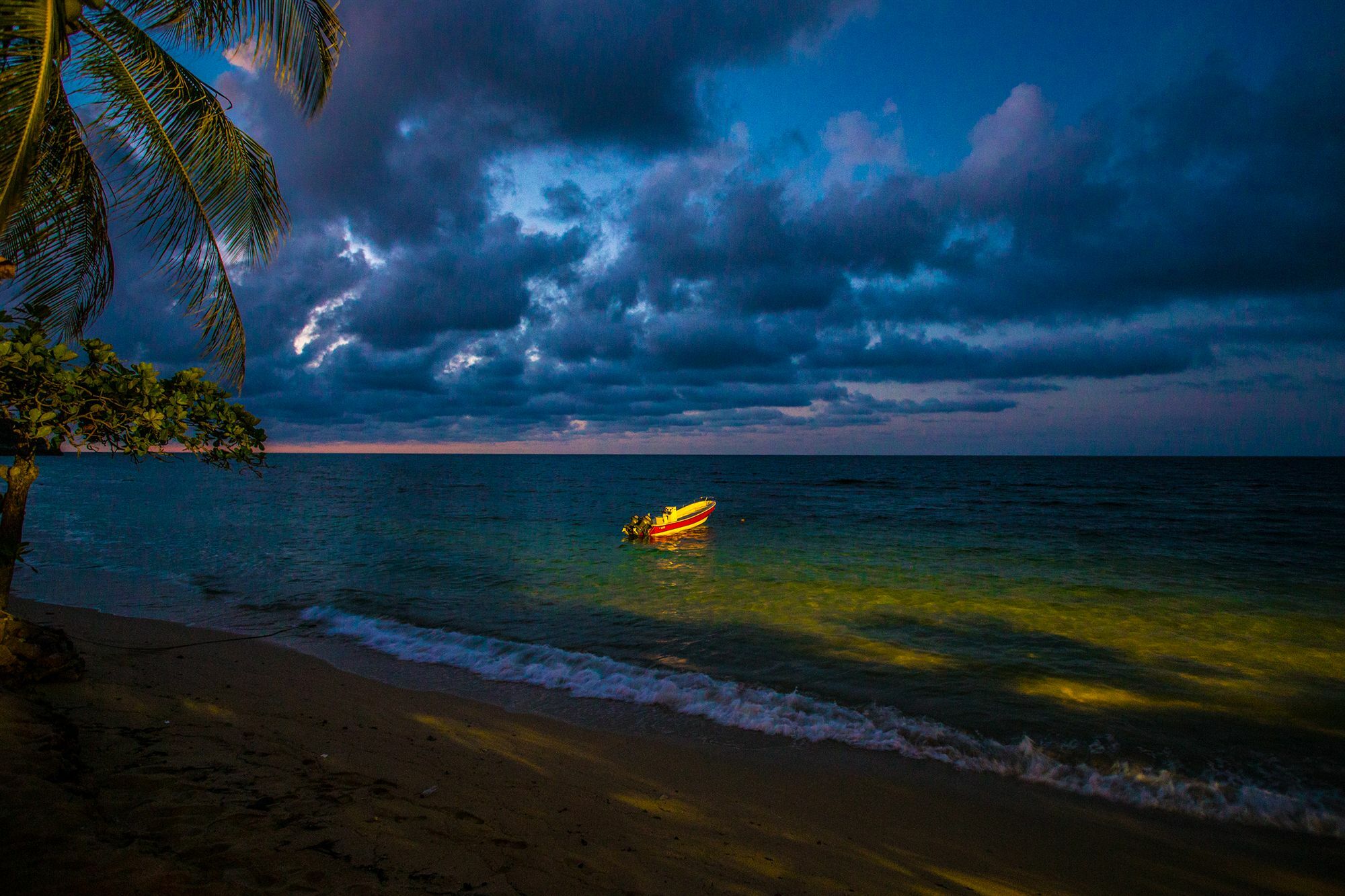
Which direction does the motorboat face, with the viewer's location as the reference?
facing away from the viewer and to the right of the viewer

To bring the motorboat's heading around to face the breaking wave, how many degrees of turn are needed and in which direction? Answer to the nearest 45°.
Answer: approximately 135° to its right
